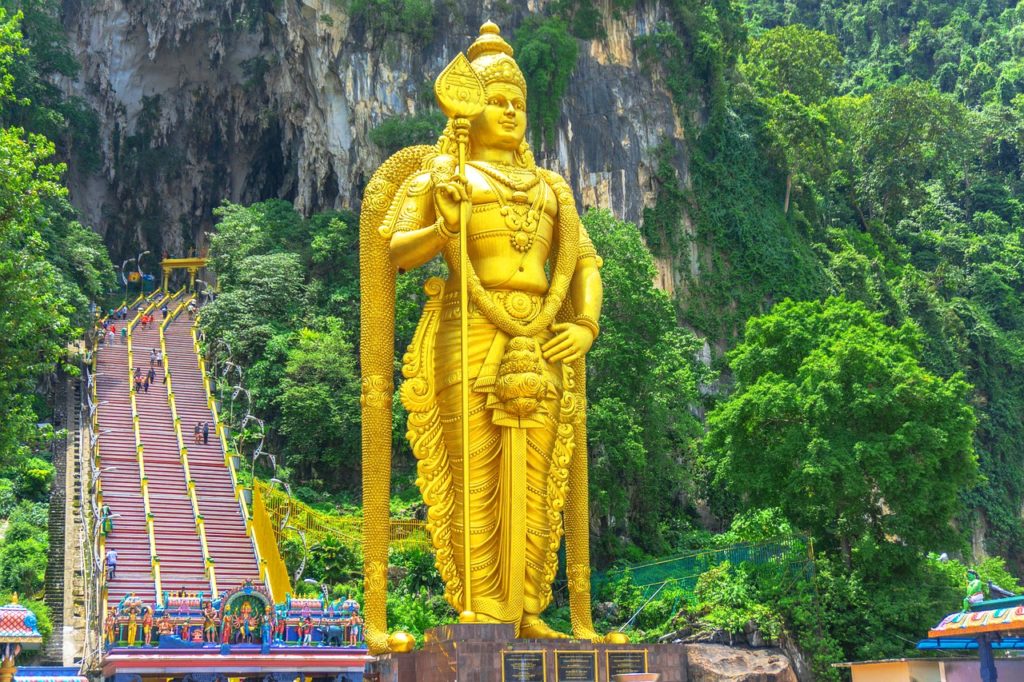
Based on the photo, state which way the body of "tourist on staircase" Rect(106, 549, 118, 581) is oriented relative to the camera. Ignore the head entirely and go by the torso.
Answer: away from the camera

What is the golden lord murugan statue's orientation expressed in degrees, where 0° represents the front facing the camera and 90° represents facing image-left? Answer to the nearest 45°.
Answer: approximately 315°

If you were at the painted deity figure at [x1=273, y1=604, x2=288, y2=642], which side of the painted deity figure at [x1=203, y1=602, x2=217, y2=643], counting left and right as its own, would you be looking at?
left

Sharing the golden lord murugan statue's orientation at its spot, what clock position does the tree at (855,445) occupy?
The tree is roughly at 9 o'clock from the golden lord murugan statue.

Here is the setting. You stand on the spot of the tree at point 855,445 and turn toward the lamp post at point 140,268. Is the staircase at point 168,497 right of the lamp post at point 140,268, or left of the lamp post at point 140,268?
left

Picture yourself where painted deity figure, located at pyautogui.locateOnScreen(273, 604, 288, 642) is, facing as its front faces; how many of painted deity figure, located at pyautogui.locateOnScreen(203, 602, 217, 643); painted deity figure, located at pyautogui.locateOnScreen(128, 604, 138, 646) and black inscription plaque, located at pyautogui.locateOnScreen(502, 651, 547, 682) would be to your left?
1
